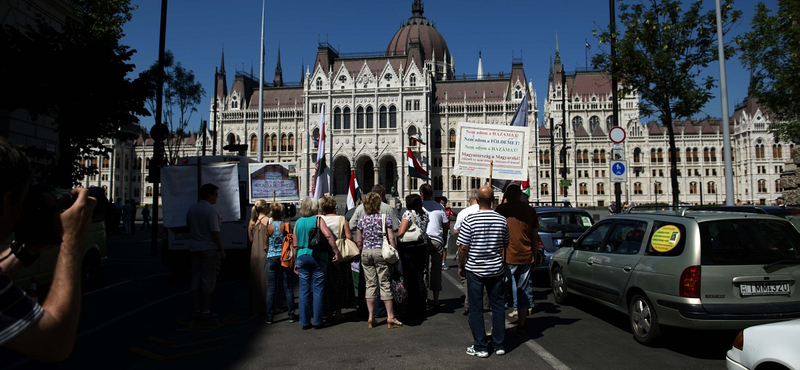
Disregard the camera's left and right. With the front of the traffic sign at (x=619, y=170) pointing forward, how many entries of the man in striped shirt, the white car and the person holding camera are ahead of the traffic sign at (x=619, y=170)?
3

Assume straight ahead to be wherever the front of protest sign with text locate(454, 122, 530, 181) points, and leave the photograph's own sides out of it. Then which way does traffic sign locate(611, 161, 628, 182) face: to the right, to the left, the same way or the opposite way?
the same way

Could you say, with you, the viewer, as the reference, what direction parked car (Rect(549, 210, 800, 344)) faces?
facing away from the viewer and to the left of the viewer

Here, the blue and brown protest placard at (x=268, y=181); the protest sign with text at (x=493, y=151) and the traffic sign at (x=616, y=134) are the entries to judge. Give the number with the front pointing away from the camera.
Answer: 0

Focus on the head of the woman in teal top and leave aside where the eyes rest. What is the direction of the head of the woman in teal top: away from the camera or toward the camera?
away from the camera

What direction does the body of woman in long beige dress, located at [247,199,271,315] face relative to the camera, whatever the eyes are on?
away from the camera

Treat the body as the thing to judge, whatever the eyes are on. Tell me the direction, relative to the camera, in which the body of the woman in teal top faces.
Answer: away from the camera

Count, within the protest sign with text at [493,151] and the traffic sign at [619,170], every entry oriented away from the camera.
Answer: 0

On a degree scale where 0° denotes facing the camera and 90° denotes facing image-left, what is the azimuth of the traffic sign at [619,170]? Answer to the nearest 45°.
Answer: approximately 0°

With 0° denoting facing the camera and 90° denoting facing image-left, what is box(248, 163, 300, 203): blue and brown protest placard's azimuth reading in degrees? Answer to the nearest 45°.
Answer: approximately 0°

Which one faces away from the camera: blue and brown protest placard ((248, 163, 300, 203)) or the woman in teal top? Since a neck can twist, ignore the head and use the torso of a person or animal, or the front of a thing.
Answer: the woman in teal top

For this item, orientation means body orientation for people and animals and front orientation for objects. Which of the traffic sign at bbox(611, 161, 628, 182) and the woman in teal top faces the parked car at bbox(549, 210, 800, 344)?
the traffic sign

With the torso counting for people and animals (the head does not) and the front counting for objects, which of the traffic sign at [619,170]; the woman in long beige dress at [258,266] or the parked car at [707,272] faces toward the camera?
the traffic sign

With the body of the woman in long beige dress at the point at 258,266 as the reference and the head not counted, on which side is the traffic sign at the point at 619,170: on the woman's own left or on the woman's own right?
on the woman's own right

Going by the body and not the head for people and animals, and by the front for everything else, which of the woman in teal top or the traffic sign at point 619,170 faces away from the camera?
the woman in teal top

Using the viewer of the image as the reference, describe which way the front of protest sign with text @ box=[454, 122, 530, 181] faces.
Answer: facing the viewer

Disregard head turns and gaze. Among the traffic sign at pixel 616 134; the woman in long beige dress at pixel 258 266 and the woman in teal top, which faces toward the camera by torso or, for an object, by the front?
the traffic sign

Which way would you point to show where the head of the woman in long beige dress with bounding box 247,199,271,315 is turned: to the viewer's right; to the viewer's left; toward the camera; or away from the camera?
away from the camera
